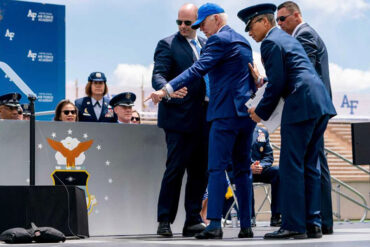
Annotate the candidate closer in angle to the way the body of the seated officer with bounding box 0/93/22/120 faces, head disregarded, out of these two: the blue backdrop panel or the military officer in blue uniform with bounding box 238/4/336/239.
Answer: the military officer in blue uniform

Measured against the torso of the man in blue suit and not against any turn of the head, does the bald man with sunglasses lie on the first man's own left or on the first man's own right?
on the first man's own right

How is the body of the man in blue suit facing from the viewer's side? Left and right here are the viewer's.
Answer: facing to the left of the viewer

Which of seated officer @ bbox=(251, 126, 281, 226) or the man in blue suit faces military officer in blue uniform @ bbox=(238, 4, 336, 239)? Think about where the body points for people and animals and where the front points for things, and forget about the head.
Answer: the seated officer

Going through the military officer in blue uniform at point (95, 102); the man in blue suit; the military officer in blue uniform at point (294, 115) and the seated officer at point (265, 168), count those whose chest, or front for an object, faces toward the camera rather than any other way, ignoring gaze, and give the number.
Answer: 2

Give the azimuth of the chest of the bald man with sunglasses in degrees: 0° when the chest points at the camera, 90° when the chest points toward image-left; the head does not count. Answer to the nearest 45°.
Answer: approximately 315°

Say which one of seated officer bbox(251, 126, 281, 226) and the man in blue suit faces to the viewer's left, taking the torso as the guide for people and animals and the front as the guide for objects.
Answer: the man in blue suit

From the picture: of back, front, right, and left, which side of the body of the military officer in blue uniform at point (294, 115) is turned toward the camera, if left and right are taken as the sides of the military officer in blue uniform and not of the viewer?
left
